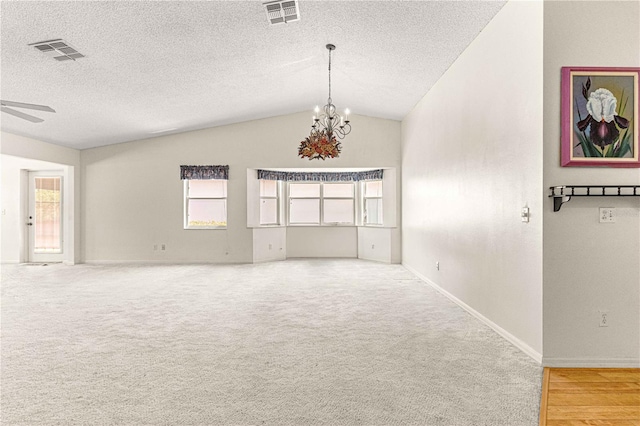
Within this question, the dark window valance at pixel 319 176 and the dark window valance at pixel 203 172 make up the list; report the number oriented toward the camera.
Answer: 2

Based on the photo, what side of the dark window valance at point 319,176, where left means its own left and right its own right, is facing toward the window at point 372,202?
left

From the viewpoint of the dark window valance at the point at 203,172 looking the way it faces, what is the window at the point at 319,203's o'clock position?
The window is roughly at 9 o'clock from the dark window valance.

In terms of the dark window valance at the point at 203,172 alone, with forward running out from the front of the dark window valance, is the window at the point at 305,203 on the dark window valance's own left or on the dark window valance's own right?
on the dark window valance's own left

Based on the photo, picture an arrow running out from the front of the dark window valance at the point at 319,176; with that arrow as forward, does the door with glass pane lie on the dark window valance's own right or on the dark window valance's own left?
on the dark window valance's own right

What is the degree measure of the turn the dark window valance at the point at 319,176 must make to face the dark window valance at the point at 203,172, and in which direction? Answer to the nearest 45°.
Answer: approximately 90° to its right

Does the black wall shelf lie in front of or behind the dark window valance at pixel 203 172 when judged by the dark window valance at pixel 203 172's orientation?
in front

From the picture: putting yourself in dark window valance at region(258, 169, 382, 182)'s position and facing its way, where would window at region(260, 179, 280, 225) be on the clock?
The window is roughly at 3 o'clock from the dark window valance.
